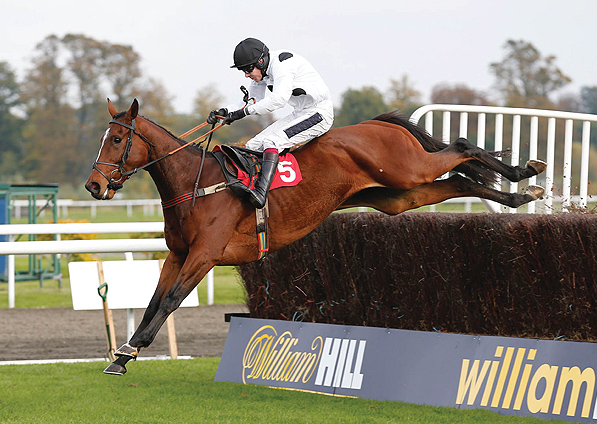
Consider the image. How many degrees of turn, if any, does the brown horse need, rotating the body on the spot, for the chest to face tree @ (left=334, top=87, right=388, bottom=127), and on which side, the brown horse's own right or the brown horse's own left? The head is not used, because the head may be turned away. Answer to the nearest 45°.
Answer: approximately 90° to the brown horse's own right

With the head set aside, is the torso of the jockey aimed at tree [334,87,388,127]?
no

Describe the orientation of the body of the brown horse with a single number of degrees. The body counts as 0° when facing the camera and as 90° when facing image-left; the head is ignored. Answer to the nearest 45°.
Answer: approximately 90°

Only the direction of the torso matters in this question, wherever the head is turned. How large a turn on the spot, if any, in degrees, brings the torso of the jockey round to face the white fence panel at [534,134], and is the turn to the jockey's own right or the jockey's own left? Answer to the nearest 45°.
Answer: approximately 135° to the jockey's own right

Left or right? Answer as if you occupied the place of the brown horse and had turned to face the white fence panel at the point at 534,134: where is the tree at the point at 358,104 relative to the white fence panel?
left

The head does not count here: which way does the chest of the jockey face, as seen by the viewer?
to the viewer's left
